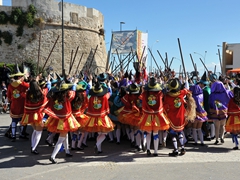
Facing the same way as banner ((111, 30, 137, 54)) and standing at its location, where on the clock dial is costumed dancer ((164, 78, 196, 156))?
The costumed dancer is roughly at 12 o'clock from the banner.
